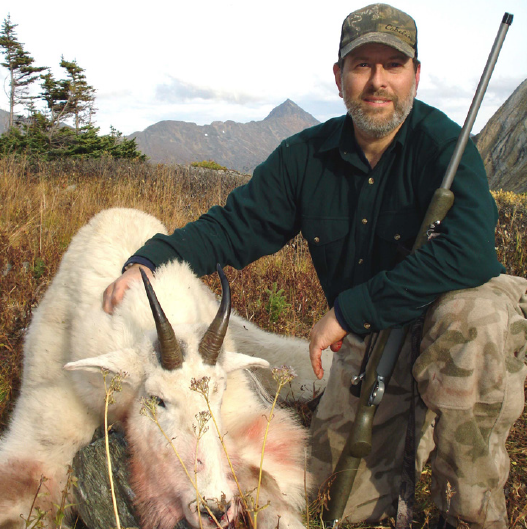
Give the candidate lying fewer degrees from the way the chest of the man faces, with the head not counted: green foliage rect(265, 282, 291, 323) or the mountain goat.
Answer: the mountain goat

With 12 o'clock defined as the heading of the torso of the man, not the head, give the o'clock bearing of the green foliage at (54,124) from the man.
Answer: The green foliage is roughly at 5 o'clock from the man.

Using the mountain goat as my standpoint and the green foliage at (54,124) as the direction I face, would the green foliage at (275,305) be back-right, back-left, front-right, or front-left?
front-right

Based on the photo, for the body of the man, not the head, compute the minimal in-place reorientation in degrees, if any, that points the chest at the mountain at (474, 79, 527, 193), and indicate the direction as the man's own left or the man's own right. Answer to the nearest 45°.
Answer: approximately 180°

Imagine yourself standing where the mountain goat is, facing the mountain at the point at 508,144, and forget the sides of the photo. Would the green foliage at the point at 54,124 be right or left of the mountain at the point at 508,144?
left

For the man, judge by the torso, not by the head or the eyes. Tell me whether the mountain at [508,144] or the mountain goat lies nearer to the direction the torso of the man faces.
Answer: the mountain goat

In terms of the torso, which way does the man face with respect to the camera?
toward the camera

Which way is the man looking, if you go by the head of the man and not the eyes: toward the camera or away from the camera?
toward the camera

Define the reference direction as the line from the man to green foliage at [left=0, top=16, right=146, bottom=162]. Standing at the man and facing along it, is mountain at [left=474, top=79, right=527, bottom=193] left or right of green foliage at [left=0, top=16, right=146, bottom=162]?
right
